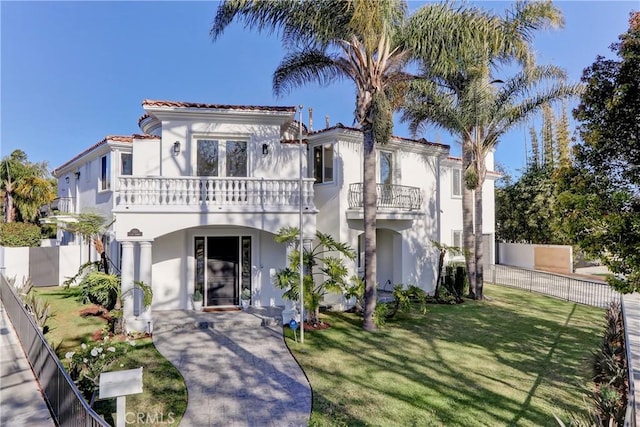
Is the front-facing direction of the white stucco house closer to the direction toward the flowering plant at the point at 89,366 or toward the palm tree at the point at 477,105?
the flowering plant

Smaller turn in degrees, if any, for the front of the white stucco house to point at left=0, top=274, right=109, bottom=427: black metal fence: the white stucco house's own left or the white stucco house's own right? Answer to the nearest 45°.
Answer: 0° — it already faces it

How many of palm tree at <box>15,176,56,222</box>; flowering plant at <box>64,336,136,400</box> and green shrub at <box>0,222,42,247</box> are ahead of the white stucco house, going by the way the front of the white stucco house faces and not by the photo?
1

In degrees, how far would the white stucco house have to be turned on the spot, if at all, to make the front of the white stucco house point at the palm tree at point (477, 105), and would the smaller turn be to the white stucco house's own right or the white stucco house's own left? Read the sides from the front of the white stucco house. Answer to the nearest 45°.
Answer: approximately 90° to the white stucco house's own left

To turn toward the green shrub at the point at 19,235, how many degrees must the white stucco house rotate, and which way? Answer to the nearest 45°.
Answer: approximately 135° to its right

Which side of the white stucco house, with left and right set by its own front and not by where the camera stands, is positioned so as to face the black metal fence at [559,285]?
left

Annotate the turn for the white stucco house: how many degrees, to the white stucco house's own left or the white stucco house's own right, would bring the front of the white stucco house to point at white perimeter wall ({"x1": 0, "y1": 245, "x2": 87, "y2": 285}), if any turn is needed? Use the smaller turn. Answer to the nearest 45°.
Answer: approximately 135° to the white stucco house's own right

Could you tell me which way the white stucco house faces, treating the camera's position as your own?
facing the viewer
